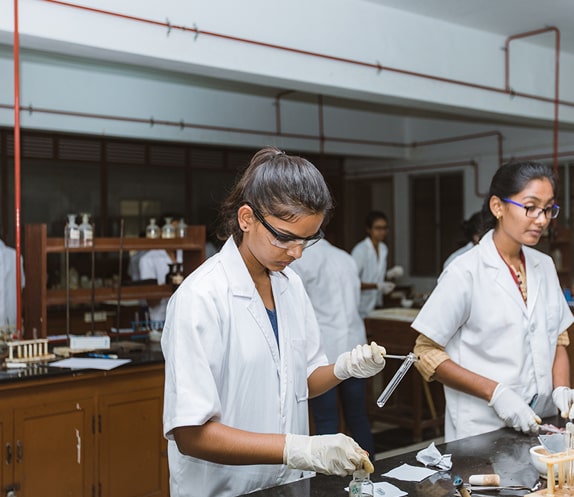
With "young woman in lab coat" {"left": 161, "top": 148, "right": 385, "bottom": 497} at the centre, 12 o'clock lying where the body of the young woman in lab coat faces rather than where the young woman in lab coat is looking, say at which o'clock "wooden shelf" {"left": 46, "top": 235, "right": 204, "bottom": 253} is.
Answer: The wooden shelf is roughly at 7 o'clock from the young woman in lab coat.

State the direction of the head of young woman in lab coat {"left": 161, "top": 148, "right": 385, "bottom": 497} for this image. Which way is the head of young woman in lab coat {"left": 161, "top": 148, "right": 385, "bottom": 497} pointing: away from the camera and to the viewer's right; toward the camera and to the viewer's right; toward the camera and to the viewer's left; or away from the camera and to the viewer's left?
toward the camera and to the viewer's right

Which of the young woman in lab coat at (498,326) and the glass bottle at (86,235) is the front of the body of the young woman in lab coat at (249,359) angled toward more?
the young woman in lab coat

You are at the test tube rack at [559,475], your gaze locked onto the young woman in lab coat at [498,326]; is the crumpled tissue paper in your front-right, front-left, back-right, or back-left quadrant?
front-left

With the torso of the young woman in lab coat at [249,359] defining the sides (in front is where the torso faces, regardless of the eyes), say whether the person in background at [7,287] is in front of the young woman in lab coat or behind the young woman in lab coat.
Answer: behind

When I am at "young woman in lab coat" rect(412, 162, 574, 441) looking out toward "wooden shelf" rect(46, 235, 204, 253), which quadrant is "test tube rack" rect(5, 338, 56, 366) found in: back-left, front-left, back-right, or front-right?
front-left

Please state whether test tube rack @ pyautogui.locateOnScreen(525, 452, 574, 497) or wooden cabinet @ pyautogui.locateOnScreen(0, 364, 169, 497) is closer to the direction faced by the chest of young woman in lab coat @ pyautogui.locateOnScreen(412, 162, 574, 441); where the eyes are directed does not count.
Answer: the test tube rack

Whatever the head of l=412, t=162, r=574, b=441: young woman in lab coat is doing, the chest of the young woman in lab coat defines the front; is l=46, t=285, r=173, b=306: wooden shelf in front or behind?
behind

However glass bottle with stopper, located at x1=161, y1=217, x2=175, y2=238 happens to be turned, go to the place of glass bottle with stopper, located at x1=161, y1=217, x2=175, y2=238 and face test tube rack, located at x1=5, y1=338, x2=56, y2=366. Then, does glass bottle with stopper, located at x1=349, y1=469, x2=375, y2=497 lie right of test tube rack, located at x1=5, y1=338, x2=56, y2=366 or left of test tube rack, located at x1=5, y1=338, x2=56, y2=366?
left

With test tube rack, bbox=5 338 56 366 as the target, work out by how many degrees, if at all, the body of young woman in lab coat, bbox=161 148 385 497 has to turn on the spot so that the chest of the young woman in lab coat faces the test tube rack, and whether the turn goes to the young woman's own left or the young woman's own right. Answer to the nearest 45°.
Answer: approximately 180°

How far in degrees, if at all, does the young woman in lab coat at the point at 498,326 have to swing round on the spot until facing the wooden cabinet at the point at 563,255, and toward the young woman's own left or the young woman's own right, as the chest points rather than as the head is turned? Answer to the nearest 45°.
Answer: approximately 135° to the young woman's own left

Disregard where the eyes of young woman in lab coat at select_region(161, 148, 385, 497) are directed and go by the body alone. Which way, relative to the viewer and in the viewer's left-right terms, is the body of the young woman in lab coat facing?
facing the viewer and to the right of the viewer
